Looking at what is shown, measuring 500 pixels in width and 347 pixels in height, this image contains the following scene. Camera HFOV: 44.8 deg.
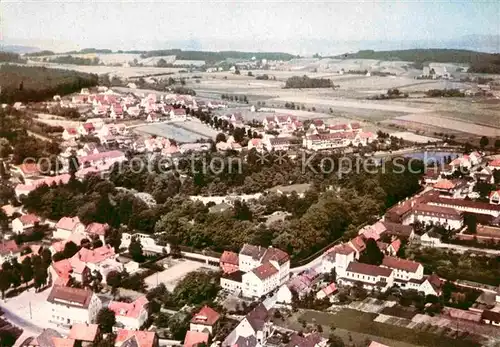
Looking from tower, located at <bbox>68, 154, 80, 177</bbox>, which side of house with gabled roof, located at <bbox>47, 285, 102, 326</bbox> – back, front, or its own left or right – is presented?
back

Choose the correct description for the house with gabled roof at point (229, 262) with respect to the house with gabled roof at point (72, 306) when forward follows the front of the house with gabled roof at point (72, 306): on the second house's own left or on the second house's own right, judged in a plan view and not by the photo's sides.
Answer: on the second house's own left

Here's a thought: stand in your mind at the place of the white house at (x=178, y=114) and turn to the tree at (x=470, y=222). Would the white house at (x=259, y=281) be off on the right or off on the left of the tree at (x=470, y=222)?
right

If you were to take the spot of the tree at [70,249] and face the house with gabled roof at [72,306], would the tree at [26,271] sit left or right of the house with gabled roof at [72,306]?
right

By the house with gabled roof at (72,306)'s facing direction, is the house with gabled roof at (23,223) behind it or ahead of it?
behind

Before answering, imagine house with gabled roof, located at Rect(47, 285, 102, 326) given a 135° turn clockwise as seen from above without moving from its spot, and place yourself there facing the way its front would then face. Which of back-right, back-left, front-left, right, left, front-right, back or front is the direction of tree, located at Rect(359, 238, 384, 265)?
back-right

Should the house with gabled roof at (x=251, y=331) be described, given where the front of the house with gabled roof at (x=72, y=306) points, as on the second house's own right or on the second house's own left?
on the second house's own left

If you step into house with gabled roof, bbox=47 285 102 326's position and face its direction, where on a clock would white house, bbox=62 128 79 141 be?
The white house is roughly at 6 o'clock from the house with gabled roof.

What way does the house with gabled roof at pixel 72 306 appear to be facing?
toward the camera

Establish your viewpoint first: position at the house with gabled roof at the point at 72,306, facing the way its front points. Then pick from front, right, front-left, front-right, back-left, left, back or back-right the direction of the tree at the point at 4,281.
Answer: back-right

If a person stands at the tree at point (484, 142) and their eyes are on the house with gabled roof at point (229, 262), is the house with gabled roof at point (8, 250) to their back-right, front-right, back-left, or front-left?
front-right

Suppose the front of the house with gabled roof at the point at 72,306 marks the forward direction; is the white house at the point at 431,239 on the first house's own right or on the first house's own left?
on the first house's own left

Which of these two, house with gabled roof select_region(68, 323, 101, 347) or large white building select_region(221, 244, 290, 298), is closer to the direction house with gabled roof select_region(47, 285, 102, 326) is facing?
the house with gabled roof

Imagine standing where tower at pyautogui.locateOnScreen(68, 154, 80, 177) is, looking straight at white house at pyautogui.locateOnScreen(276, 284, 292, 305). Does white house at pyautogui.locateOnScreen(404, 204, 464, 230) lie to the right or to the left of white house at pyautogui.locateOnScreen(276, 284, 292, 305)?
left

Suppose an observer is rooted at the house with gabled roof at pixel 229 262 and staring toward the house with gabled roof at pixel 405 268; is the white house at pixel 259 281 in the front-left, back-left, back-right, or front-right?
front-right

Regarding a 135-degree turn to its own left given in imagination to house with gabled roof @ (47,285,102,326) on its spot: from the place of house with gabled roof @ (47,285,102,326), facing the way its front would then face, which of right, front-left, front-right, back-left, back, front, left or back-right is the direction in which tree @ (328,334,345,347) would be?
right

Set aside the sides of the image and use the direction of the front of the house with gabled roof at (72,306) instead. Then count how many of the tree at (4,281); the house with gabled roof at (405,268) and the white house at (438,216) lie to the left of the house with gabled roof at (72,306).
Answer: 2

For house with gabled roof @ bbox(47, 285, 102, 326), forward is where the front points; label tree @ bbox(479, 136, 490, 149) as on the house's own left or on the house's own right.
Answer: on the house's own left

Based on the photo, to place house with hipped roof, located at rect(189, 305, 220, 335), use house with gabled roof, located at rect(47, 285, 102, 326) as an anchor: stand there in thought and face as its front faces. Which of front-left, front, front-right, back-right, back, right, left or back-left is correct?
front-left

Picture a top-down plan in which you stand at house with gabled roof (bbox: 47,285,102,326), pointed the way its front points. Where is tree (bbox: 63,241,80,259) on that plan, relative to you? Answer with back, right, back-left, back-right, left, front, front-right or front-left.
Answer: back

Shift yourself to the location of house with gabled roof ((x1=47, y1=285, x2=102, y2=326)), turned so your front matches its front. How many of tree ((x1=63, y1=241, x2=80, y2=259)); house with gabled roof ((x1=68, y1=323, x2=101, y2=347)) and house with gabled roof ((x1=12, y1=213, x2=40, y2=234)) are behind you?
2

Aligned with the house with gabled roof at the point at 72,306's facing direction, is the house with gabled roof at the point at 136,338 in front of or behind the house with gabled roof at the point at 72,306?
in front

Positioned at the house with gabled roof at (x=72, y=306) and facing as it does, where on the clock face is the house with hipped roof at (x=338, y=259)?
the house with hipped roof at (x=338, y=259) is roughly at 9 o'clock from the house with gabled roof at (x=72, y=306).
